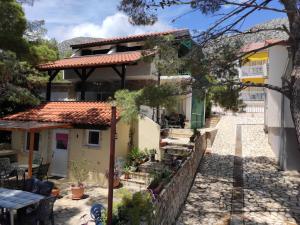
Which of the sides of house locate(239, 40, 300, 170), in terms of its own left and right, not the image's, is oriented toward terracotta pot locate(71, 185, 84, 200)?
front

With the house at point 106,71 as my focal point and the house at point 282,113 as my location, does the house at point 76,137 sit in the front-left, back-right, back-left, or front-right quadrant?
front-left

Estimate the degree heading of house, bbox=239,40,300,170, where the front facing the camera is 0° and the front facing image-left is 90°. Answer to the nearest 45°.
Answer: approximately 45°

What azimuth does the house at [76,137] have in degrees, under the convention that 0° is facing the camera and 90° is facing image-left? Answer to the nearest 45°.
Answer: approximately 45°

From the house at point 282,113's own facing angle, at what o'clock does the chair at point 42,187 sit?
The chair is roughly at 12 o'clock from the house.

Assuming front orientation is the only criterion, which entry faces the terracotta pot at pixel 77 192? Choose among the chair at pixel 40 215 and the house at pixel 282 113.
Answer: the house

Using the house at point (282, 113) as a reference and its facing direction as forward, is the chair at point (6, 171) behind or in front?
in front

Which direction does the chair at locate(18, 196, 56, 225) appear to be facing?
to the viewer's left

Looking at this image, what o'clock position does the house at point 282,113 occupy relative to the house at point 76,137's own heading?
the house at point 282,113 is roughly at 8 o'clock from the house at point 76,137.

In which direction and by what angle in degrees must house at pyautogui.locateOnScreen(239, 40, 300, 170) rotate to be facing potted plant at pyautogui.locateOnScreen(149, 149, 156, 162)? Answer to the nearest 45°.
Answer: approximately 45° to its right

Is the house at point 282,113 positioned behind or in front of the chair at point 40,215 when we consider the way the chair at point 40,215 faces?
behind

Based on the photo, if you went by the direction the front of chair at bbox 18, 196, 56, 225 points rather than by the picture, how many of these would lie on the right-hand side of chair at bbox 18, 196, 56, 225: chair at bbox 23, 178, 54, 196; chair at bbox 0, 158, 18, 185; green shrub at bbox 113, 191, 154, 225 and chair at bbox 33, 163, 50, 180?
3

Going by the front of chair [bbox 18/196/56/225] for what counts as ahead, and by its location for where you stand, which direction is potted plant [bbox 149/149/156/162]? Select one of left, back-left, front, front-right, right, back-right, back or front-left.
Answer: back-right

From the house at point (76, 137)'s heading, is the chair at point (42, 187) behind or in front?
in front
